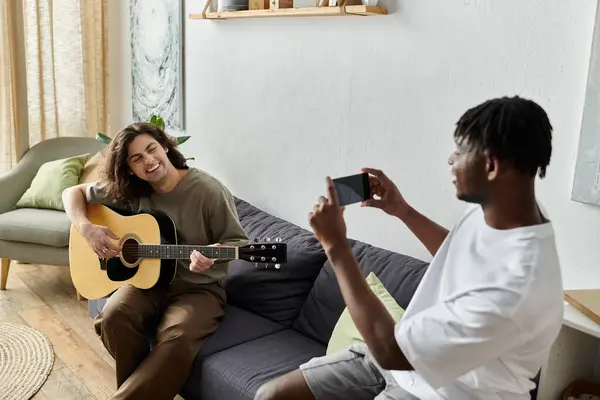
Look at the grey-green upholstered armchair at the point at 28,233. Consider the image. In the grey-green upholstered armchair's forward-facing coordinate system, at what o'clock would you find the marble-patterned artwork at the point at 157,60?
The marble-patterned artwork is roughly at 8 o'clock from the grey-green upholstered armchair.

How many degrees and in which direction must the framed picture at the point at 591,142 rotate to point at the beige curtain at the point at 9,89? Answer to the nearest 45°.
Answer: approximately 45° to its right

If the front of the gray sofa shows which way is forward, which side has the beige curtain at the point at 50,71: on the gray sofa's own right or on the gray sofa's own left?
on the gray sofa's own right

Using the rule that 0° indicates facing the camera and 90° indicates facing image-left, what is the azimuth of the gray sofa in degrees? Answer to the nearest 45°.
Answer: approximately 45°

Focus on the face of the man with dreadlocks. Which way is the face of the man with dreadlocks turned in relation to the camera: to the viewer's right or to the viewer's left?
to the viewer's left

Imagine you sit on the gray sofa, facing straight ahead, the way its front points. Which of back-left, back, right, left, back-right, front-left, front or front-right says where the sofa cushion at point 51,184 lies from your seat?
right

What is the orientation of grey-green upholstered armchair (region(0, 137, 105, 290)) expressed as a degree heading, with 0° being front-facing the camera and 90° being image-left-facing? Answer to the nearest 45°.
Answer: approximately 0°

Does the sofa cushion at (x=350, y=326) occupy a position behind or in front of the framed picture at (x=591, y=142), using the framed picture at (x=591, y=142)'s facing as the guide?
in front

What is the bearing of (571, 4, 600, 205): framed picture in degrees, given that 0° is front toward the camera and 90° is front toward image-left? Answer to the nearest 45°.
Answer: approximately 45°

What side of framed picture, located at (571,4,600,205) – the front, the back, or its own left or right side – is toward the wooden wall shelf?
right
